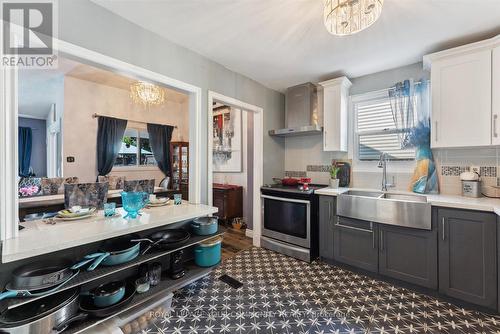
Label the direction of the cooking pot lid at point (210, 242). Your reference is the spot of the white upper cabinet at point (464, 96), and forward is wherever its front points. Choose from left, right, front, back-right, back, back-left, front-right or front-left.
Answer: front

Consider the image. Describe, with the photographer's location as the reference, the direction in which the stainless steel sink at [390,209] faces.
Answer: facing the viewer and to the left of the viewer

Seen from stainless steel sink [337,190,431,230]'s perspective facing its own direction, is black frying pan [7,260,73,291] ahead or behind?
ahead

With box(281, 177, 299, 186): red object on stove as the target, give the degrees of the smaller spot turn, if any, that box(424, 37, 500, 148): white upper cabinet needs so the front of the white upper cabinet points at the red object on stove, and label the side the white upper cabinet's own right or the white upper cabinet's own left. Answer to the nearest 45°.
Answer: approximately 45° to the white upper cabinet's own right

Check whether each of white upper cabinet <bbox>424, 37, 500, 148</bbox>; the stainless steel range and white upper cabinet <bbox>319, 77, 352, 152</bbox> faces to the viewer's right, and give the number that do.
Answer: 0

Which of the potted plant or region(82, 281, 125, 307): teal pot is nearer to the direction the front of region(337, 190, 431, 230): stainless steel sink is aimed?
the teal pot

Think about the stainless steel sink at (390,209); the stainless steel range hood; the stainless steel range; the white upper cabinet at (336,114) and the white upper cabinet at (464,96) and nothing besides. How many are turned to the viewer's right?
0

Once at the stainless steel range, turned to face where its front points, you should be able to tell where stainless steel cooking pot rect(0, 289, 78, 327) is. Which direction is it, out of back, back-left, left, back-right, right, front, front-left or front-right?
front

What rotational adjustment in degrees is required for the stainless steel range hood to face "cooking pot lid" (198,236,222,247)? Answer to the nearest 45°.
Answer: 0° — it already faces it

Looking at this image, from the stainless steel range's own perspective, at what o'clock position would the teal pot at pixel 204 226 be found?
The teal pot is roughly at 12 o'clock from the stainless steel range.

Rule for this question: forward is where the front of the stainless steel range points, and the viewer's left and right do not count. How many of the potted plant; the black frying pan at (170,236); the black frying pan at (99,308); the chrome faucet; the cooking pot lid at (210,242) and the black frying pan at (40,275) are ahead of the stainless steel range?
4

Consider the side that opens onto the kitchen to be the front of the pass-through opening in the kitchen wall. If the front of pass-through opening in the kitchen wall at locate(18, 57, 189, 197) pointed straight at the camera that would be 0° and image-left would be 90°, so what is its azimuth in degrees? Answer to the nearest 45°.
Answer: approximately 315°

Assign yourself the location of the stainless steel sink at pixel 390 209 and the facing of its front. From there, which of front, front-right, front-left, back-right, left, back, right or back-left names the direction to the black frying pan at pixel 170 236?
front
